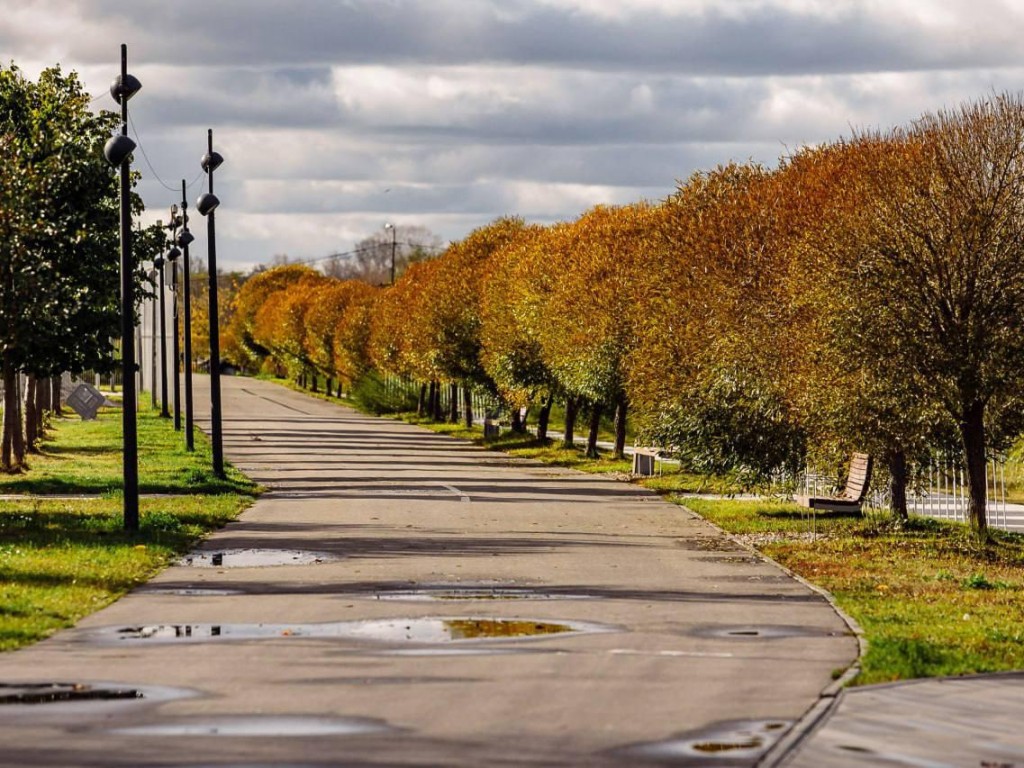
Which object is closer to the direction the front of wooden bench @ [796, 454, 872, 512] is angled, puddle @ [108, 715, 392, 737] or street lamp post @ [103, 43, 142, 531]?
the street lamp post

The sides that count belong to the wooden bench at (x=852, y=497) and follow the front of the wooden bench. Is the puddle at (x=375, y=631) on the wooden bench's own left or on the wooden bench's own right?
on the wooden bench's own left

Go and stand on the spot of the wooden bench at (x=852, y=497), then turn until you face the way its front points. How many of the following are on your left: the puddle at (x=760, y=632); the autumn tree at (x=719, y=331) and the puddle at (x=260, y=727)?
2

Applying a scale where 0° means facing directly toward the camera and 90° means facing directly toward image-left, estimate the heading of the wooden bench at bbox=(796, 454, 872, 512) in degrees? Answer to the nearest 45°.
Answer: approximately 90°

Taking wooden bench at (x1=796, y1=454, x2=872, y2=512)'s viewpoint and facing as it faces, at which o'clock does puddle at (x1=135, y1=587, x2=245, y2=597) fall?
The puddle is roughly at 10 o'clock from the wooden bench.

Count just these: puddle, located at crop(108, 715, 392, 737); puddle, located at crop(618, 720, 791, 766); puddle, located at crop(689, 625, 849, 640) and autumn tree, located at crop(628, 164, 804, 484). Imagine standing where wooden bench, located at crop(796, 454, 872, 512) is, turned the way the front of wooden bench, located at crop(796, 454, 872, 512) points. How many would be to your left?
3

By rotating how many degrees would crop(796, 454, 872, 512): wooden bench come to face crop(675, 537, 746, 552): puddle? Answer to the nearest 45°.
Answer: approximately 45° to its left

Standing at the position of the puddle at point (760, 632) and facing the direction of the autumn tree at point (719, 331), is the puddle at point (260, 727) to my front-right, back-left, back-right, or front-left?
back-left

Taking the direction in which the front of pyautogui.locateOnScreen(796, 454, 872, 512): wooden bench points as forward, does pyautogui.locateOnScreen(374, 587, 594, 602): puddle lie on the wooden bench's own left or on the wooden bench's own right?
on the wooden bench's own left

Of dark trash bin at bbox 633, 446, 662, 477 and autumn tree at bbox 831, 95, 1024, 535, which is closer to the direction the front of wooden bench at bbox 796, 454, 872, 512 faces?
the dark trash bin

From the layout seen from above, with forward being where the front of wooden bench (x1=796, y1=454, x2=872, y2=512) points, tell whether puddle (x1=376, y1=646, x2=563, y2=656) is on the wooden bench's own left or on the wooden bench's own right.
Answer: on the wooden bench's own left

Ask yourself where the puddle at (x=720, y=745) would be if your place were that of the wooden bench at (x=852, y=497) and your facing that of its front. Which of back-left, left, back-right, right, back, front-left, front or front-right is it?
left

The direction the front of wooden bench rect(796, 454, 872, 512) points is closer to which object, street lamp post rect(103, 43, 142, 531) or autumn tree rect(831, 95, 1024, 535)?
the street lamp post
